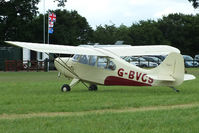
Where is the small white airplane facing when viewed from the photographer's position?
facing away from the viewer and to the left of the viewer

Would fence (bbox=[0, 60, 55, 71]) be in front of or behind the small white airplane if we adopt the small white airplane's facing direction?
in front
